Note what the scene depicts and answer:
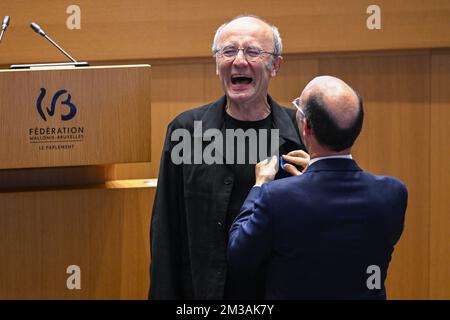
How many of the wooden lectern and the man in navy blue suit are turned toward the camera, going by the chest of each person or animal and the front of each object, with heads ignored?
1

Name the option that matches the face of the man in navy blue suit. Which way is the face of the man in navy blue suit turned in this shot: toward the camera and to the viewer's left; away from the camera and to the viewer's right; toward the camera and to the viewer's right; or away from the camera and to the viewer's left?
away from the camera and to the viewer's left

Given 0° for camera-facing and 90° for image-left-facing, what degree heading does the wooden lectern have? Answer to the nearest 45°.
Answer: approximately 0°

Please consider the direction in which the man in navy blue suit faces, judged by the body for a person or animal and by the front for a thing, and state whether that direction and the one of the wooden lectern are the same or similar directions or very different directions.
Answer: very different directions

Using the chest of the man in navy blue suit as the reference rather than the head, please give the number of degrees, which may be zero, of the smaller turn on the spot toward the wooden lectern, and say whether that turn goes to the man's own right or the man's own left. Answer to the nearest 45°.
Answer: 0° — they already face it

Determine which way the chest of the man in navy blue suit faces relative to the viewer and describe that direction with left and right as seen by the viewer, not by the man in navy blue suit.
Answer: facing away from the viewer and to the left of the viewer

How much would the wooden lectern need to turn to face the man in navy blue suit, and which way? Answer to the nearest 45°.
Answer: approximately 45° to its left
